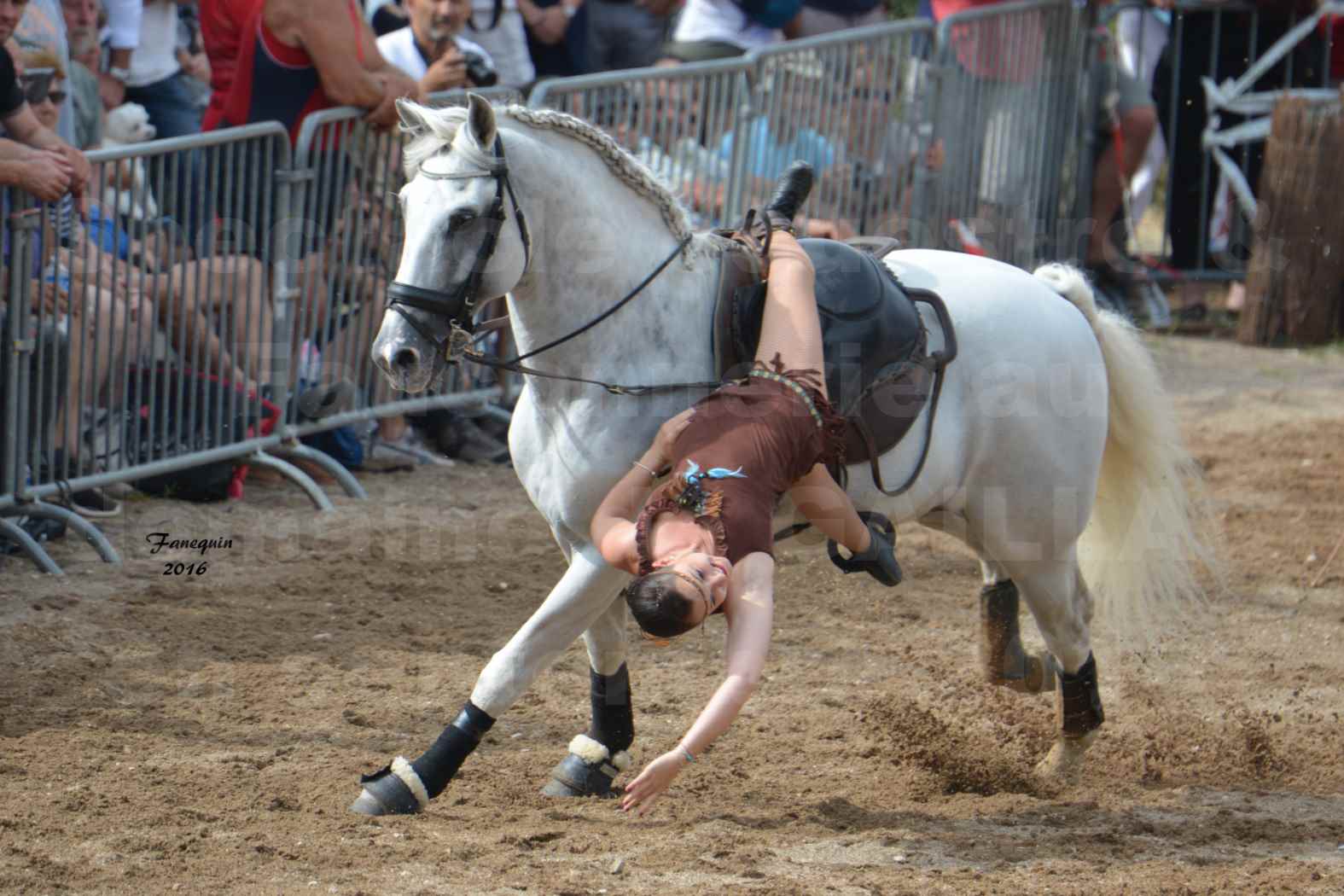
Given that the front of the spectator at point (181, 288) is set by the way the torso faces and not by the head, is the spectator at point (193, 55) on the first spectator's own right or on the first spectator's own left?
on the first spectator's own left

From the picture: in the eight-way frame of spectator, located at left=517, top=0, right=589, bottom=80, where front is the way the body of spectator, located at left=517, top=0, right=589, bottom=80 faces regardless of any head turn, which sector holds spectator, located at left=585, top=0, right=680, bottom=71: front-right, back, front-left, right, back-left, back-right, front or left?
back-left

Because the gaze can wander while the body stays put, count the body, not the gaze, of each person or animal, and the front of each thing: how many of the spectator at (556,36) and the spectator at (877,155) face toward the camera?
2

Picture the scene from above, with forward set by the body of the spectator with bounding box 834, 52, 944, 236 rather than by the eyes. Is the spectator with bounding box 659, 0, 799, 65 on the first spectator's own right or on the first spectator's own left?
on the first spectator's own right

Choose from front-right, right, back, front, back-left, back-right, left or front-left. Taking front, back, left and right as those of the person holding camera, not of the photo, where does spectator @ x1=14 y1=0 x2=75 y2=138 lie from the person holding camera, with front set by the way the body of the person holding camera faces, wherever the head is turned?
right

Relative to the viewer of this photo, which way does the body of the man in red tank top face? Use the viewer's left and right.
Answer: facing to the right of the viewer

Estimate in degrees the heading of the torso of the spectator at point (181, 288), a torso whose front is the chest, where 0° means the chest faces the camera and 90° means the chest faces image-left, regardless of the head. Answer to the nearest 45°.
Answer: approximately 315°

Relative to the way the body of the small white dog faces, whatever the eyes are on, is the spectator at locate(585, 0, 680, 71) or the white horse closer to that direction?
the white horse

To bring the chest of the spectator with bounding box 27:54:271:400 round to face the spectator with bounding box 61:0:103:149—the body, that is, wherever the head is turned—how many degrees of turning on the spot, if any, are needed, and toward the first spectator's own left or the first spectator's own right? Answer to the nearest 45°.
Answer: approximately 135° to the first spectator's own left

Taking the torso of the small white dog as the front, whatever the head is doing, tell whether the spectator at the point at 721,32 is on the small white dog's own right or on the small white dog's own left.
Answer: on the small white dog's own left

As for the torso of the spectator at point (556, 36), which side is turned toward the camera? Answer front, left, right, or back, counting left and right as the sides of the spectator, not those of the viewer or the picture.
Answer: front

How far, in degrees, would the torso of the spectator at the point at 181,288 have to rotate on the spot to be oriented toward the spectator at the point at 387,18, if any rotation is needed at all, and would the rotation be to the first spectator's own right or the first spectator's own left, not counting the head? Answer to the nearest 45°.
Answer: approximately 90° to the first spectator's own left

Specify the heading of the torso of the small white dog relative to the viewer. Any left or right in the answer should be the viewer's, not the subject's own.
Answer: facing the viewer and to the right of the viewer

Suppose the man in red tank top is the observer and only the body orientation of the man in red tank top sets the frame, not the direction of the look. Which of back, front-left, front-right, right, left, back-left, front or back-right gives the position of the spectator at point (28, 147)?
back-right
